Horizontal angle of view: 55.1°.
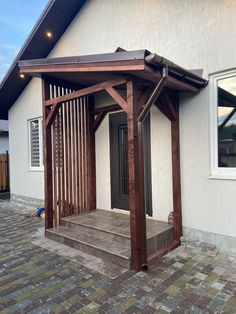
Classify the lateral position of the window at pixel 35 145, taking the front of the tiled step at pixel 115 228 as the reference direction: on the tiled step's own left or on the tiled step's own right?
on the tiled step's own right

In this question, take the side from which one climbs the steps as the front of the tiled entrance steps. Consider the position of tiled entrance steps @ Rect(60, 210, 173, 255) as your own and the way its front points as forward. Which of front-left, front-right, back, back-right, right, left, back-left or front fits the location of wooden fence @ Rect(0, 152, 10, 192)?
right

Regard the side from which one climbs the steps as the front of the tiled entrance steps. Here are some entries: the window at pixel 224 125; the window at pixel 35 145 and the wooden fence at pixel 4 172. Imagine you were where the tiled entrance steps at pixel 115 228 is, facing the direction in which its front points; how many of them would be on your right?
2

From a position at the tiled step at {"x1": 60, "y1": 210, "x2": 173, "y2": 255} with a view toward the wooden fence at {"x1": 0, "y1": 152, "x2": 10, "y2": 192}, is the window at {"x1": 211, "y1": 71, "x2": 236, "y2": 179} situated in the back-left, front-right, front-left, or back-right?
back-right

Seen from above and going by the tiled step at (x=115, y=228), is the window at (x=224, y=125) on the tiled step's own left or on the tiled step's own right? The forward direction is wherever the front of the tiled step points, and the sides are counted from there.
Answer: on the tiled step's own left
